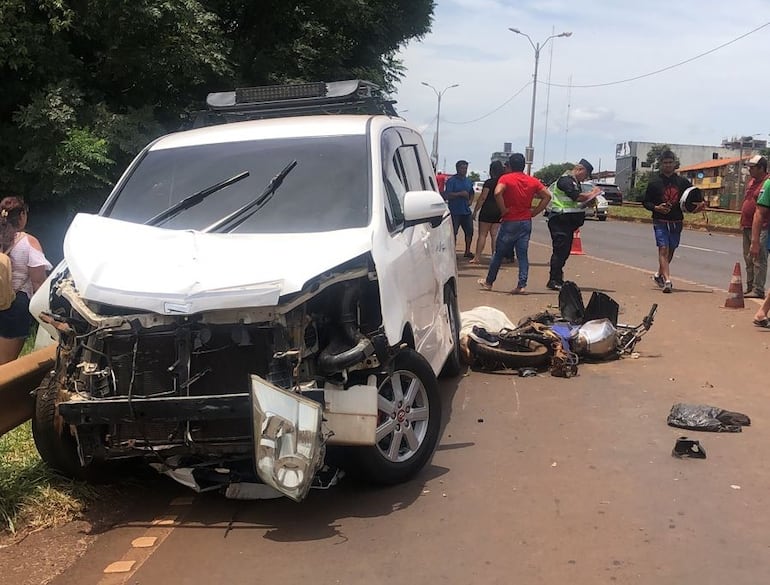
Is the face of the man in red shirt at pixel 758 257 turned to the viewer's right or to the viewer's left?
to the viewer's left

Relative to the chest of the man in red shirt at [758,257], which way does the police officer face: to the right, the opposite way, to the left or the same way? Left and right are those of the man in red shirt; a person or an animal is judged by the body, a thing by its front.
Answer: the opposite way

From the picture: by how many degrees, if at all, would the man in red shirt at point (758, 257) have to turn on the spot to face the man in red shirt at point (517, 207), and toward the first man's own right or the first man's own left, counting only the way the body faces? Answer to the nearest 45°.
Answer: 0° — they already face them

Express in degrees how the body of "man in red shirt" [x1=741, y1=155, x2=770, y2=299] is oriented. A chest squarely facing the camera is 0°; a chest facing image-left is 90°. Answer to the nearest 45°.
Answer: approximately 90°

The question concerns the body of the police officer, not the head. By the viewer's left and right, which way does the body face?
facing to the right of the viewer

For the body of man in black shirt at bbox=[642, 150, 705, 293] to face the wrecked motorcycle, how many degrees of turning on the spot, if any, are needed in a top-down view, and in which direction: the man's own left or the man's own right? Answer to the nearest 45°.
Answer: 0° — they already face it

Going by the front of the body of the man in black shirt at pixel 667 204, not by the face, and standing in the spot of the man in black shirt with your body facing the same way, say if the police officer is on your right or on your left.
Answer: on your right

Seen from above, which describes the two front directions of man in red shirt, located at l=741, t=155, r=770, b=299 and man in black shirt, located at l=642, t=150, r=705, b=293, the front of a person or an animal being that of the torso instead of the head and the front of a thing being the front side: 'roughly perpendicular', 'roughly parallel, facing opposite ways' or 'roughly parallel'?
roughly perpendicular
